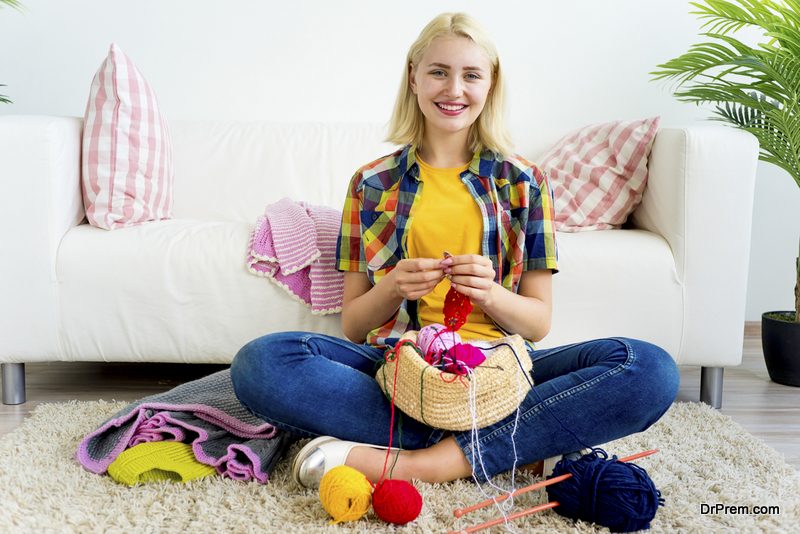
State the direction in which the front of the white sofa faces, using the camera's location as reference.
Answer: facing the viewer

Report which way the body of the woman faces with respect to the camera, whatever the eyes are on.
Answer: toward the camera

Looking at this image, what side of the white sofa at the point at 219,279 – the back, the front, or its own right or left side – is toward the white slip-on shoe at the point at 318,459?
front

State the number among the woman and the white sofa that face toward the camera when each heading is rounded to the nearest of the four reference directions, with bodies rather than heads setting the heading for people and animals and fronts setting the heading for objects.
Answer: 2

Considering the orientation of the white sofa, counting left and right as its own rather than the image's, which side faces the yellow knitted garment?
front

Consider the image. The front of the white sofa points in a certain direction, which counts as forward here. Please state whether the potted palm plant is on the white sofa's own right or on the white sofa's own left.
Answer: on the white sofa's own left

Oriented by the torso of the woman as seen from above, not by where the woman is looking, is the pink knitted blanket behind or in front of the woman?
behind

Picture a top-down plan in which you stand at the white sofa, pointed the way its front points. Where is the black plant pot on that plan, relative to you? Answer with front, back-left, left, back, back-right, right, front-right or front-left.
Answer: left
